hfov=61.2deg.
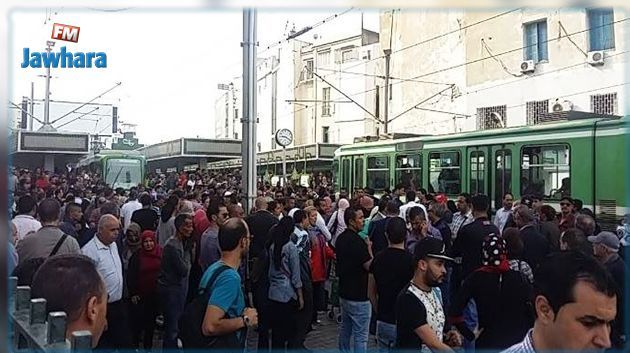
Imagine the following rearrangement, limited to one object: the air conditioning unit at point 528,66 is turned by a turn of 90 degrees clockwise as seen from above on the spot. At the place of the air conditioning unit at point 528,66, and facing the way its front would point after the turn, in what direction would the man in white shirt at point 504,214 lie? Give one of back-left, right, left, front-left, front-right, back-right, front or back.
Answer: back-left

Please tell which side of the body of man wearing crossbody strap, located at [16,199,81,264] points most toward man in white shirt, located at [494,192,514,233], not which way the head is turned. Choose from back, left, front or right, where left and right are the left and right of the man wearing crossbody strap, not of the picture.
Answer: right

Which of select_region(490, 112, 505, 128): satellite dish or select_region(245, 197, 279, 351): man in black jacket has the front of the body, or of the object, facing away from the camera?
the man in black jacket

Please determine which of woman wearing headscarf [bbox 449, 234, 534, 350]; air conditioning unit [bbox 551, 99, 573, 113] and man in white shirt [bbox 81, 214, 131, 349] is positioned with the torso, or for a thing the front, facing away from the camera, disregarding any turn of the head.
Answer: the woman wearing headscarf

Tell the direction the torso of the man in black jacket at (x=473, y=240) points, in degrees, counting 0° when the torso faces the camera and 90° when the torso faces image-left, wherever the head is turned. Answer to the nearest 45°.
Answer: approximately 180°

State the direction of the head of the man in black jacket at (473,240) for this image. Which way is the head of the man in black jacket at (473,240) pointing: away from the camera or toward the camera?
away from the camera

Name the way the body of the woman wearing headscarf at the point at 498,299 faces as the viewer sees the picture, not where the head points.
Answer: away from the camera

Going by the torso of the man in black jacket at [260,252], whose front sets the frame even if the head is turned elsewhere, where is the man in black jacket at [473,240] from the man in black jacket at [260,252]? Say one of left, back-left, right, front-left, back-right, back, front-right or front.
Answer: right

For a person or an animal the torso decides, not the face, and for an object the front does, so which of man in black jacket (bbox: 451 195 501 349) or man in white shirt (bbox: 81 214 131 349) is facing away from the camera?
the man in black jacket

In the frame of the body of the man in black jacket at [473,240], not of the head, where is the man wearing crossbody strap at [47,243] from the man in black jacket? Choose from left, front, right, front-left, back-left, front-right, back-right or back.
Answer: back-left

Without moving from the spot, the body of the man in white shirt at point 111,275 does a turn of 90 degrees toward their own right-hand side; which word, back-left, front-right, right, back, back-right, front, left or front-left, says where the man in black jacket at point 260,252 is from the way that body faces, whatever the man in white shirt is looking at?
back

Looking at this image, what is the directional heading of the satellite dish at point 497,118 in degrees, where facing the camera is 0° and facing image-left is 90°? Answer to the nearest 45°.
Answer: approximately 45°

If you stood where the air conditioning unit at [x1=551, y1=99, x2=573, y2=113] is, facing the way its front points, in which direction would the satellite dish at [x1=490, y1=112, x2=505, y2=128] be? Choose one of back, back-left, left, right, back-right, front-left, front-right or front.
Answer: right

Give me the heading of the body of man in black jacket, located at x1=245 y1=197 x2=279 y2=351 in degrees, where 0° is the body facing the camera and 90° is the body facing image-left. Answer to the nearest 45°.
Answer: approximately 180°

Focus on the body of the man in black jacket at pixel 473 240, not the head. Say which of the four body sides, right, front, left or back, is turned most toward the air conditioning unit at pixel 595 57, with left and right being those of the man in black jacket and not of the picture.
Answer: front

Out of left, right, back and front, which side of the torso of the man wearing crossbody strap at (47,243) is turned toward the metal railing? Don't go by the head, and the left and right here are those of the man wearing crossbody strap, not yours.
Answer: back
